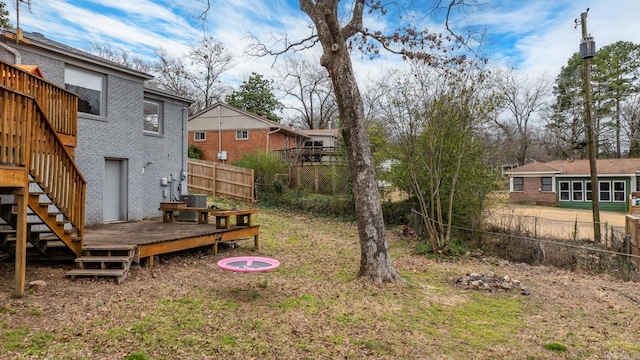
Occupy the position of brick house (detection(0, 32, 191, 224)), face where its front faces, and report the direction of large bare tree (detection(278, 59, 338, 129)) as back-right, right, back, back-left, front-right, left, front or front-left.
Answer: right

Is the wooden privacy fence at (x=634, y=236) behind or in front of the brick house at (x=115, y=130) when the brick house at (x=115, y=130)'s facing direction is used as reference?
behind

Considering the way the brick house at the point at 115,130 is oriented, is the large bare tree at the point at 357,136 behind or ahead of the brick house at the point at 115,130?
behind

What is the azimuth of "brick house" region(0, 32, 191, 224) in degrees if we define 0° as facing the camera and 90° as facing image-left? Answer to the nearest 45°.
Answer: approximately 135°

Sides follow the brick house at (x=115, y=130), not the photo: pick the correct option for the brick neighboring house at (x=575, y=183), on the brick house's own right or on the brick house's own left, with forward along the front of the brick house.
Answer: on the brick house's own right

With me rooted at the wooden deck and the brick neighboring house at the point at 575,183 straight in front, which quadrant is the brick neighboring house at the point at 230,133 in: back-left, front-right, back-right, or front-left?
front-left

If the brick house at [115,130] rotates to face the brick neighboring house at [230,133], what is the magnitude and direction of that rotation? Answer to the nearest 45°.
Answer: approximately 90° to its right
